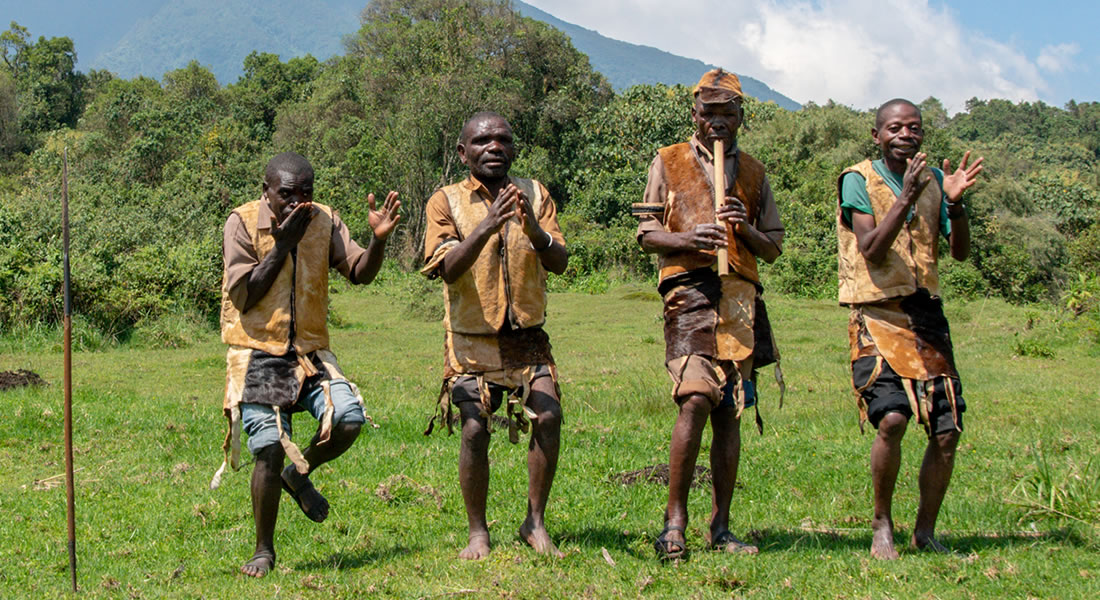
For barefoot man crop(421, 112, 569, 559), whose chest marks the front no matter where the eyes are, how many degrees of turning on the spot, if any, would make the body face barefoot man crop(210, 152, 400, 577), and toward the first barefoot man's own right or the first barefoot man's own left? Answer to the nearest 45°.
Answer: approximately 90° to the first barefoot man's own right

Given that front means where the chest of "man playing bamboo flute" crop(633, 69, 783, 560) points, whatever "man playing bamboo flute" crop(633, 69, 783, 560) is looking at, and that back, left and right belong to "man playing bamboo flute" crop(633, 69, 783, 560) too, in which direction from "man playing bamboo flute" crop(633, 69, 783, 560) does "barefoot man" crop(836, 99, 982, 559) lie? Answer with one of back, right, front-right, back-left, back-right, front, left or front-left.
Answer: left

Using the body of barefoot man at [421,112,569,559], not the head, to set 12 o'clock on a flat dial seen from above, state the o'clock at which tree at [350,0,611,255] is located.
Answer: The tree is roughly at 6 o'clock from the barefoot man.

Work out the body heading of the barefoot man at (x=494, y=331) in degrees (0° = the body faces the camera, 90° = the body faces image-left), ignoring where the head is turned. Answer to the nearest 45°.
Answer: approximately 0°

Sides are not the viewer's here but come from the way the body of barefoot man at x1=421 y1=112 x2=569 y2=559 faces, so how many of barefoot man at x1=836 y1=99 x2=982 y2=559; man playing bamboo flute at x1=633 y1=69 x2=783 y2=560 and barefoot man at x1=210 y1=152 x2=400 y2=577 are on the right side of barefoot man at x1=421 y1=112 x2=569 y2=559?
1

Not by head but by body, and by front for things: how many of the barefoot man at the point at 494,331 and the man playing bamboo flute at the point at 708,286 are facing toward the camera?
2

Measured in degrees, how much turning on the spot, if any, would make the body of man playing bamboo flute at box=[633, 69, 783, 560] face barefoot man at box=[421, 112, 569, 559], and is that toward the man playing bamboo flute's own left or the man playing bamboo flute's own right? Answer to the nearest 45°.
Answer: approximately 90° to the man playing bamboo flute's own right

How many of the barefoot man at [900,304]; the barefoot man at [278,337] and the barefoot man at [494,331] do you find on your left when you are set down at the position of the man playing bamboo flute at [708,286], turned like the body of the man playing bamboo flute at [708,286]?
1

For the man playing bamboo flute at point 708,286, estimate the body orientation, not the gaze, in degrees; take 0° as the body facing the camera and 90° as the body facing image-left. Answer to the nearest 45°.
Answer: approximately 0°

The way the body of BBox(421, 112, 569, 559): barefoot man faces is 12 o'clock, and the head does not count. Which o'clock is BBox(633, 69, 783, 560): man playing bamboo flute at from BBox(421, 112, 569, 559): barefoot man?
BBox(633, 69, 783, 560): man playing bamboo flute is roughly at 9 o'clock from BBox(421, 112, 569, 559): barefoot man.
